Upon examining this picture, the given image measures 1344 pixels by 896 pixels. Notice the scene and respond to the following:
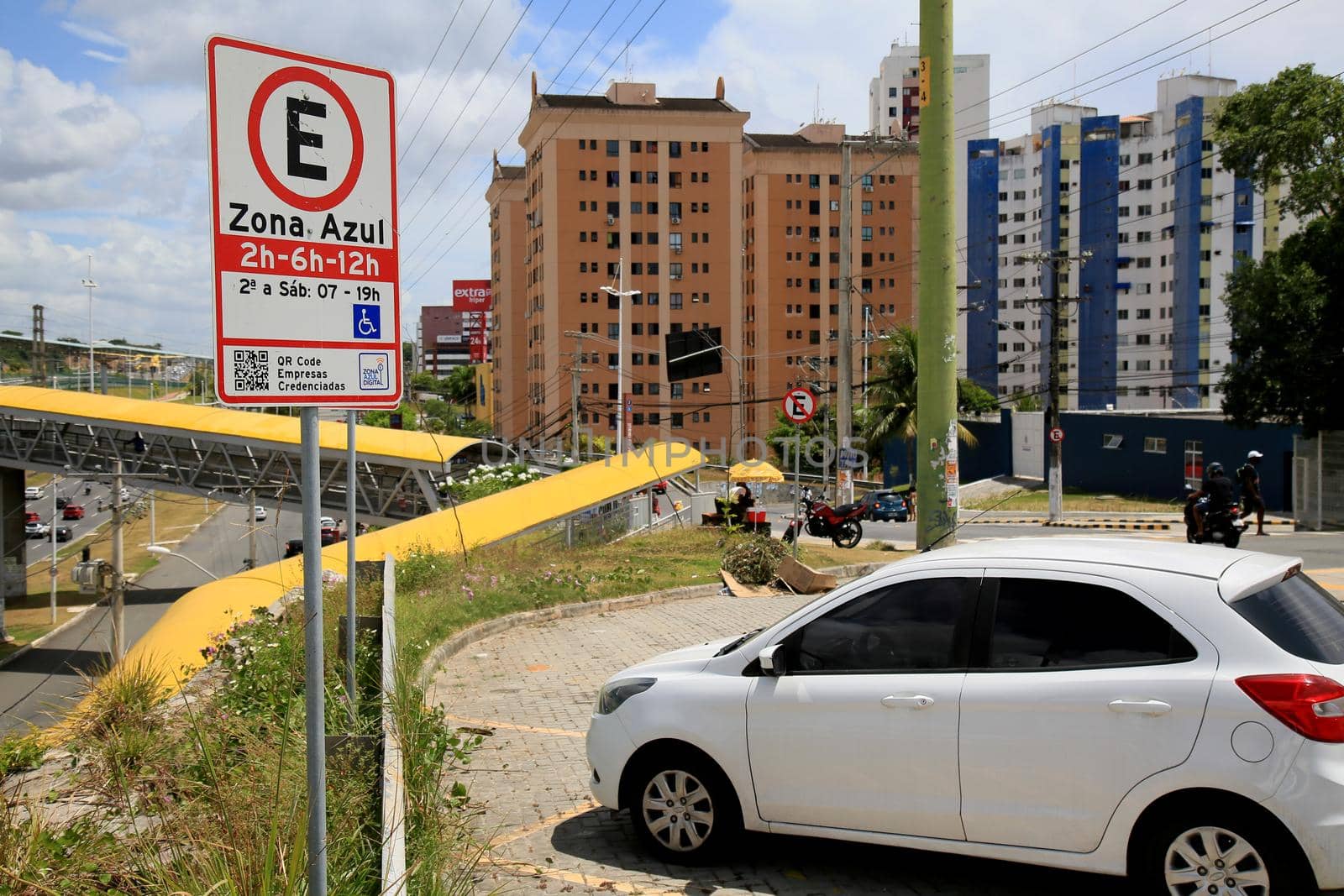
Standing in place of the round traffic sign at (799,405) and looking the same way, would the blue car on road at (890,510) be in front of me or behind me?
behind

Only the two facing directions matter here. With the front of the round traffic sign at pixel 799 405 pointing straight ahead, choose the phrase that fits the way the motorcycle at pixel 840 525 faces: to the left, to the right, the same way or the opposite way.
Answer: to the right

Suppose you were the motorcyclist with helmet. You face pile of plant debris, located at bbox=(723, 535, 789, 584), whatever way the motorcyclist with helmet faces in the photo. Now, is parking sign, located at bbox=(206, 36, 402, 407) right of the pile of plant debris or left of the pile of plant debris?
left

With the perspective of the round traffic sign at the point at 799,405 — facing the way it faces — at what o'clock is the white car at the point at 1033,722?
The white car is roughly at 12 o'clock from the round traffic sign.

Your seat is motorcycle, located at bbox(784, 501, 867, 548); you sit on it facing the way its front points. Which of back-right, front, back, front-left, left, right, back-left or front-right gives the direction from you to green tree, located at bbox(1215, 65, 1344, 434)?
back-right

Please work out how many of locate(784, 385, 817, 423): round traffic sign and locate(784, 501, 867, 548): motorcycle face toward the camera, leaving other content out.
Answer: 1

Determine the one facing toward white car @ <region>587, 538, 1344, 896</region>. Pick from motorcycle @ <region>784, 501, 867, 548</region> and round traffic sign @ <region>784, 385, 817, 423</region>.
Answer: the round traffic sign

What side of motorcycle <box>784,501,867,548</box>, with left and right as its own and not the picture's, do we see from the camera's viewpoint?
left

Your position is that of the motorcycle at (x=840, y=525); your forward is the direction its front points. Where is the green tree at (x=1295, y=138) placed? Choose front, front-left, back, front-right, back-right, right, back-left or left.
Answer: back-right
